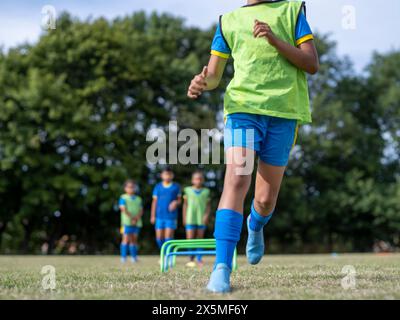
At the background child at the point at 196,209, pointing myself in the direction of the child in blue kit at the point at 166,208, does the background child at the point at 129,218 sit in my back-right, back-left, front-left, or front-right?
front-right

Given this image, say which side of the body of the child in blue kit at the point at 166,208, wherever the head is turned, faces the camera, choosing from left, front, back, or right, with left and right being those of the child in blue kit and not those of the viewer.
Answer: front

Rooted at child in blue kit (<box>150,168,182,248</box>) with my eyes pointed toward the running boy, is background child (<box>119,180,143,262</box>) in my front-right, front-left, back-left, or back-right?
back-right

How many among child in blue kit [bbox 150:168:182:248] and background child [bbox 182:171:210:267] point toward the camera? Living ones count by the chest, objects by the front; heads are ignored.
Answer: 2

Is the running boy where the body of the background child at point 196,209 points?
yes

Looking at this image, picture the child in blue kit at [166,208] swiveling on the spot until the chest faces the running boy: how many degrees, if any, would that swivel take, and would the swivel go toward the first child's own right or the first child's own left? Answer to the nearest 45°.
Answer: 0° — they already face them

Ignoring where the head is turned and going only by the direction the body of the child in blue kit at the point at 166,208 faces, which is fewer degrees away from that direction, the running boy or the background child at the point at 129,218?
the running boy

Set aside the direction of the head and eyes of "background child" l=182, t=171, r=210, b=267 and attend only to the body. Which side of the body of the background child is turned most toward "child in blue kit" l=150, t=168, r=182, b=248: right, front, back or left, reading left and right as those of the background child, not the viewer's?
right

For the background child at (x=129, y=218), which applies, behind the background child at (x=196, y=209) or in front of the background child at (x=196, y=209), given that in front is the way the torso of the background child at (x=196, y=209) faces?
behind

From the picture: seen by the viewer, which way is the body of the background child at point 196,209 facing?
toward the camera

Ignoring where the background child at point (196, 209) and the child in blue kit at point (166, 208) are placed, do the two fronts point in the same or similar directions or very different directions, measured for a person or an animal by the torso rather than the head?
same or similar directions

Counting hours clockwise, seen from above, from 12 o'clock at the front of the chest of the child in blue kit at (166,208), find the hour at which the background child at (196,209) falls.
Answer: The background child is roughly at 9 o'clock from the child in blue kit.
